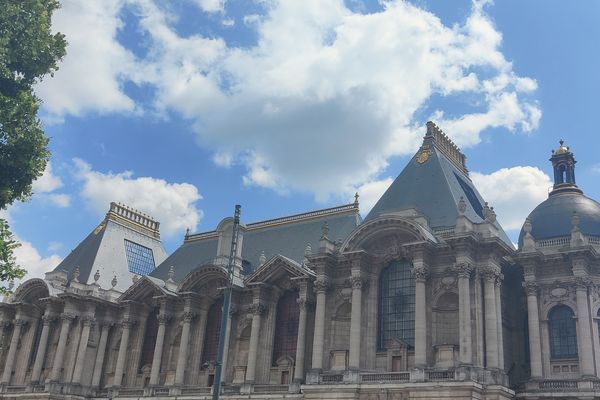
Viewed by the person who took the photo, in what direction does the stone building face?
facing the viewer and to the left of the viewer
